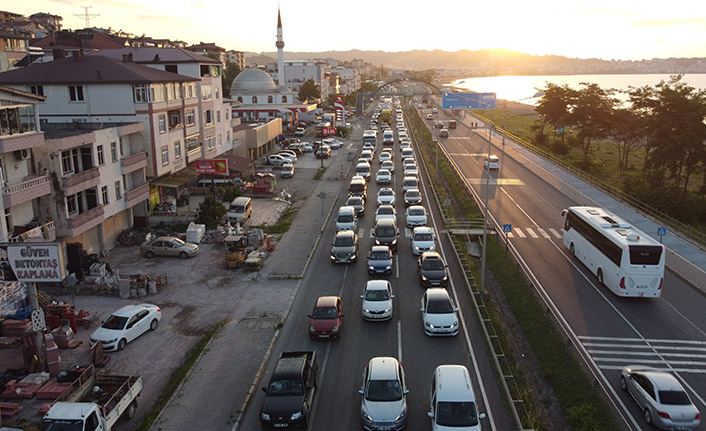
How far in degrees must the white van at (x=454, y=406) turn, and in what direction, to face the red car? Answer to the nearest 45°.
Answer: approximately 135° to its right

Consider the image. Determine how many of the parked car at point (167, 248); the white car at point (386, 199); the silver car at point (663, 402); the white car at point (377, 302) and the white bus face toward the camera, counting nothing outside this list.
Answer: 2

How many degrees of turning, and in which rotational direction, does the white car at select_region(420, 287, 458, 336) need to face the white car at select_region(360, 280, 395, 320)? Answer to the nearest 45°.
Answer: approximately 135° to its right

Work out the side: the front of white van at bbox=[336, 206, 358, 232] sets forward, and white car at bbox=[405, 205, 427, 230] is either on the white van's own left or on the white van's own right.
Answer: on the white van's own left

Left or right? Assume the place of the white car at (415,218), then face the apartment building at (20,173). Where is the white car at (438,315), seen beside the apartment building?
left
